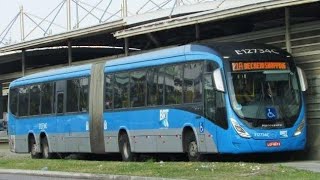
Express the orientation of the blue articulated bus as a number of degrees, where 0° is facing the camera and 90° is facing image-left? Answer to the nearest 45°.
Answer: approximately 315°

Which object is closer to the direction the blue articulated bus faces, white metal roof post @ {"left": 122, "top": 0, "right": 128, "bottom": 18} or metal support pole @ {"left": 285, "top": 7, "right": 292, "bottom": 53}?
the metal support pole
